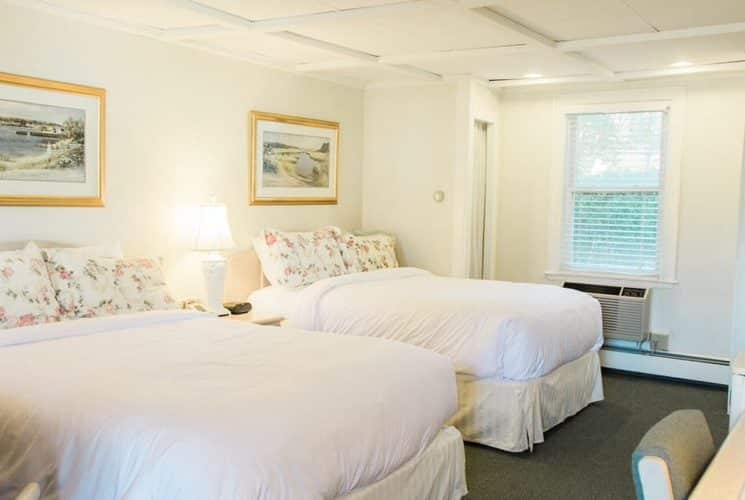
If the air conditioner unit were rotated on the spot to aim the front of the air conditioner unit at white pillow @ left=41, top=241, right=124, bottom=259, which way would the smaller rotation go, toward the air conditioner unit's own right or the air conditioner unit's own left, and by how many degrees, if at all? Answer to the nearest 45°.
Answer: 0° — it already faces it

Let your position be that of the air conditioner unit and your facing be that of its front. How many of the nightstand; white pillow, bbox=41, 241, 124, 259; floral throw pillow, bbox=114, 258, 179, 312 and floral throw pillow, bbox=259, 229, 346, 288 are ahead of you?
4

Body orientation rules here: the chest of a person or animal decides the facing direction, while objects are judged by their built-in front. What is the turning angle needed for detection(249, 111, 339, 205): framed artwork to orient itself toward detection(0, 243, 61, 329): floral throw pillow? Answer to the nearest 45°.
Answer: approximately 90° to its right

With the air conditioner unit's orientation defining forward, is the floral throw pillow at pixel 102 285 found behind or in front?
in front

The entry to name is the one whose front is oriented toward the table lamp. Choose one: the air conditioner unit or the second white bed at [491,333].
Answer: the air conditioner unit

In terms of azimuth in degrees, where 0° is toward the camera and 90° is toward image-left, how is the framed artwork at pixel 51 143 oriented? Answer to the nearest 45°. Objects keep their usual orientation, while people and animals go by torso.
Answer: approximately 315°

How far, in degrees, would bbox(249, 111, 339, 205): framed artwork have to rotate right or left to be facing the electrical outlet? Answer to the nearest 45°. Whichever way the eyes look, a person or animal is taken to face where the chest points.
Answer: approximately 45° to its left

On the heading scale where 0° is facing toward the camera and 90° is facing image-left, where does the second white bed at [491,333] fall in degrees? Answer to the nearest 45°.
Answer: approximately 315°

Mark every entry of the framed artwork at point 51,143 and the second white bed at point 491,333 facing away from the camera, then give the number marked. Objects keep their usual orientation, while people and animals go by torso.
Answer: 0

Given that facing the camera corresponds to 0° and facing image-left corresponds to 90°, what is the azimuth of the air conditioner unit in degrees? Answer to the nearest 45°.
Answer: approximately 45°

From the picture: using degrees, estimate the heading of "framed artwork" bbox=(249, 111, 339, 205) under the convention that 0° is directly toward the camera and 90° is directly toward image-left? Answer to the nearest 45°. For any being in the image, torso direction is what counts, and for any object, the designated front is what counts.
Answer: approximately 315°

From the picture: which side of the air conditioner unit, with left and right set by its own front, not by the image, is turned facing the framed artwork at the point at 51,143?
front
